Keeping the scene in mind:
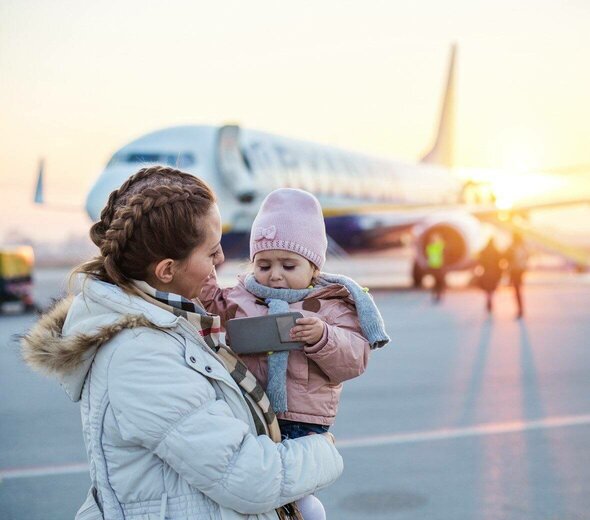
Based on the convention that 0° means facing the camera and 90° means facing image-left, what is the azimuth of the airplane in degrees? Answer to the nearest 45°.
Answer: approximately 45°

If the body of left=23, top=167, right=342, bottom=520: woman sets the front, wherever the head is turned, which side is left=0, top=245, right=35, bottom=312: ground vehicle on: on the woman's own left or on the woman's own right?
on the woman's own left

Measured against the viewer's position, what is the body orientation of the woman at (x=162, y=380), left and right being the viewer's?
facing to the right of the viewer

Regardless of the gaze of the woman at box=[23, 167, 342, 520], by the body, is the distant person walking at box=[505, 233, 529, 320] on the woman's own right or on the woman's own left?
on the woman's own left

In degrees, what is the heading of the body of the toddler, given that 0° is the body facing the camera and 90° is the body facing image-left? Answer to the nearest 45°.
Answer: approximately 45°

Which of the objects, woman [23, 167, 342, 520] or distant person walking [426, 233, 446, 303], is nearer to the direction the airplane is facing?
the woman

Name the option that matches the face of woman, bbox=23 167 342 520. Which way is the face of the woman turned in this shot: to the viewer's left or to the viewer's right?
to the viewer's right
